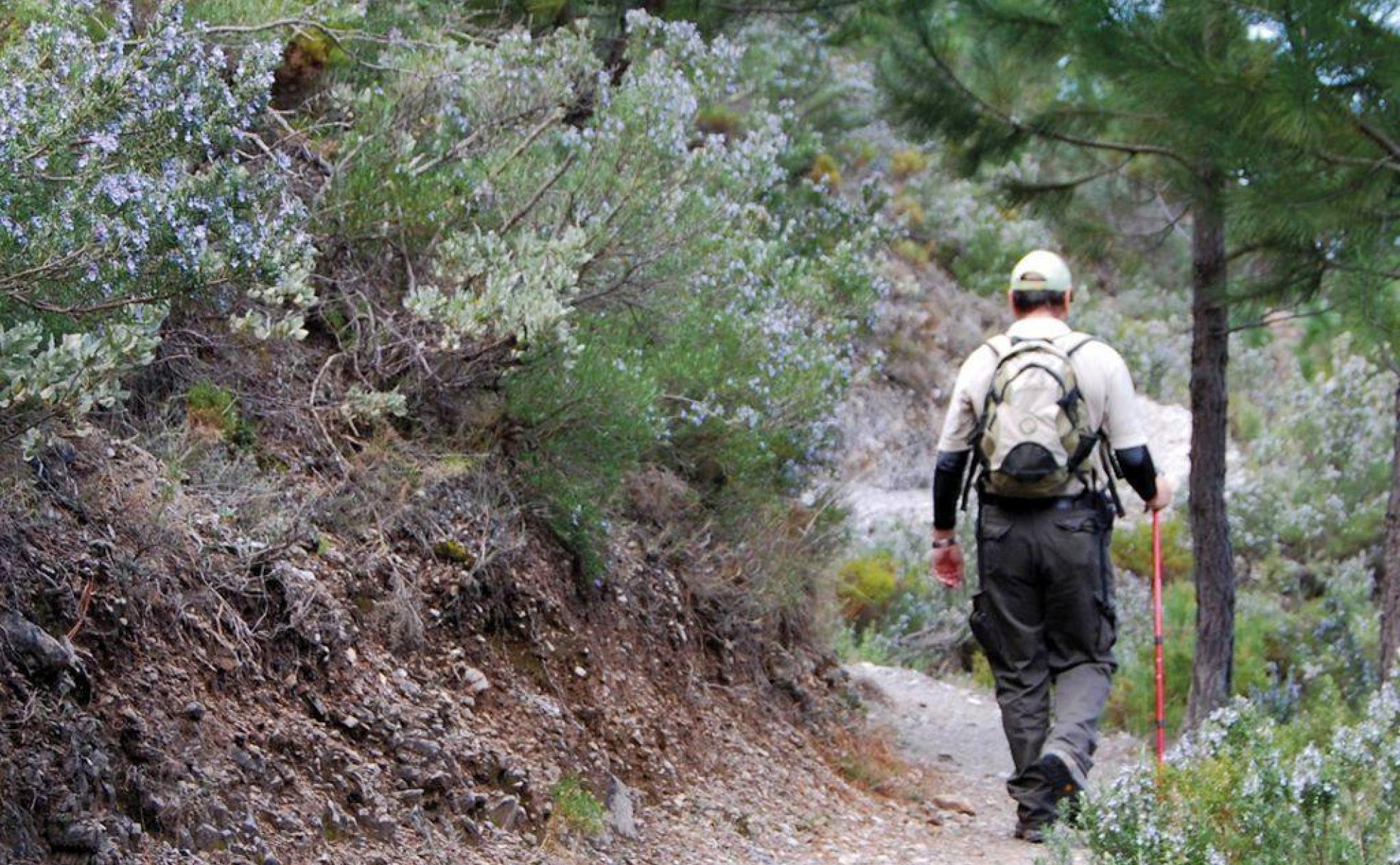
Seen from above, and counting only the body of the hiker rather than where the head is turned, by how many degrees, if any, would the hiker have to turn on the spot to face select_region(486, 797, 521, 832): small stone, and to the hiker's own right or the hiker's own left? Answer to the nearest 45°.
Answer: approximately 135° to the hiker's own left

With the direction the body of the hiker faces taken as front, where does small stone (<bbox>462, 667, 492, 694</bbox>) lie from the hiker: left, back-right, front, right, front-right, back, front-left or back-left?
back-left

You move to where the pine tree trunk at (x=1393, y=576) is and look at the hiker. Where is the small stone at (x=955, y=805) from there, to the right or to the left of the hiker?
right

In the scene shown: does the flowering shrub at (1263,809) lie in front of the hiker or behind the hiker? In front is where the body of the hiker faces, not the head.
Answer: behind

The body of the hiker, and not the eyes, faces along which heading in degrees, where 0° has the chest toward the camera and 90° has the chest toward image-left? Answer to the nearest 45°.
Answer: approximately 180°

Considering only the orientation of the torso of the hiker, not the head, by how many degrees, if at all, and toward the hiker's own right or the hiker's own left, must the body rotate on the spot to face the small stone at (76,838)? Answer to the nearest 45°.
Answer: approximately 135° to the hiker's own left

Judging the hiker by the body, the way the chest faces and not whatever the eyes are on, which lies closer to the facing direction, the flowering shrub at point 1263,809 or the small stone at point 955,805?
the small stone

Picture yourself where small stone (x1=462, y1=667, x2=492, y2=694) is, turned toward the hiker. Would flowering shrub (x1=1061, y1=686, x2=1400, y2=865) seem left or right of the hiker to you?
right
